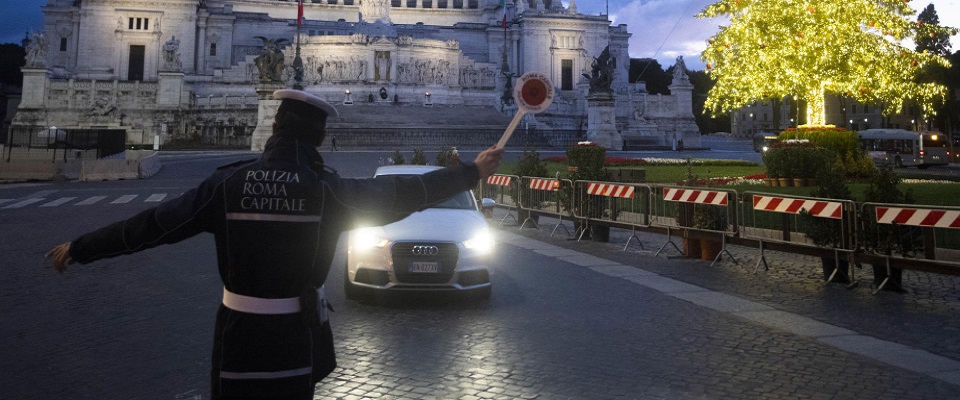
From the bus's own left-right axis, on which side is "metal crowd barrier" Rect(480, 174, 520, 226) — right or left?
on its left

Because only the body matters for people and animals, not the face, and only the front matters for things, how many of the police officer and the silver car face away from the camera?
1

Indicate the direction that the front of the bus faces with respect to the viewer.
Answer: facing away from the viewer and to the left of the viewer

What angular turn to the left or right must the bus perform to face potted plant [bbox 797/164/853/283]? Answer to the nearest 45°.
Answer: approximately 135° to its left

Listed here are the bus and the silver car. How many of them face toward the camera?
1

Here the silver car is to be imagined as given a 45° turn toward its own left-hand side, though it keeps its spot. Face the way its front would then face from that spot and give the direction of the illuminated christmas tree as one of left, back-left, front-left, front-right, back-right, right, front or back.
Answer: left

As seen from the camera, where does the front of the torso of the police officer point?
away from the camera

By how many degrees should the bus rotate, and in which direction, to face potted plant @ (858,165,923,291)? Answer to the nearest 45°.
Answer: approximately 135° to its left

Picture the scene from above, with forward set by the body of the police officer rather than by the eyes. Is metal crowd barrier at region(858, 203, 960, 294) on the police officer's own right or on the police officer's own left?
on the police officer's own right

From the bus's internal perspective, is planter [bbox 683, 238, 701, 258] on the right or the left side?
on its left
